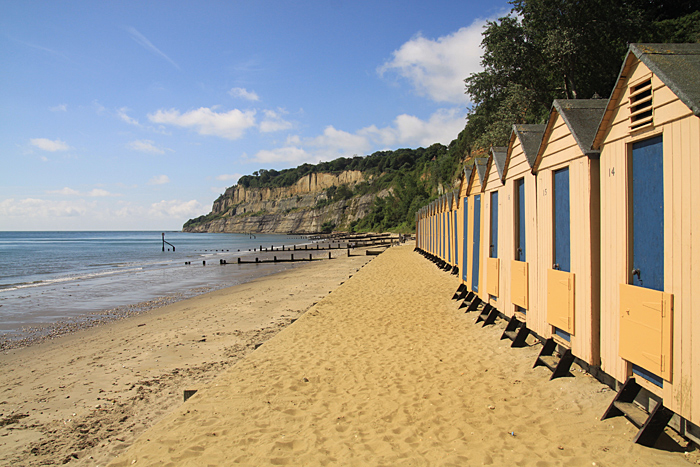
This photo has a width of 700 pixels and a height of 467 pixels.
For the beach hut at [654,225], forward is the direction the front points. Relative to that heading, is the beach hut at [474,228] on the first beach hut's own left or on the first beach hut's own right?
on the first beach hut's own right

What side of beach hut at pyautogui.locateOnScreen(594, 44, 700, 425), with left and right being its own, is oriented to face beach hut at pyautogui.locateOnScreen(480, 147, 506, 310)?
right

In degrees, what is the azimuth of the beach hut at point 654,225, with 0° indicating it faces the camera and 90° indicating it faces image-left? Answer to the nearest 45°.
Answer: approximately 45°

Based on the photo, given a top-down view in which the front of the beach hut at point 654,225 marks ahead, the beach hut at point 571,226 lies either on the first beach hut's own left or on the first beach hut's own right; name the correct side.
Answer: on the first beach hut's own right

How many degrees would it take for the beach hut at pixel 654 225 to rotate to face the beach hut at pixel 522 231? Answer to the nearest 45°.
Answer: approximately 90° to its right

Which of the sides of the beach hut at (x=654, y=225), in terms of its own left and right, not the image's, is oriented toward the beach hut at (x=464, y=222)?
right
